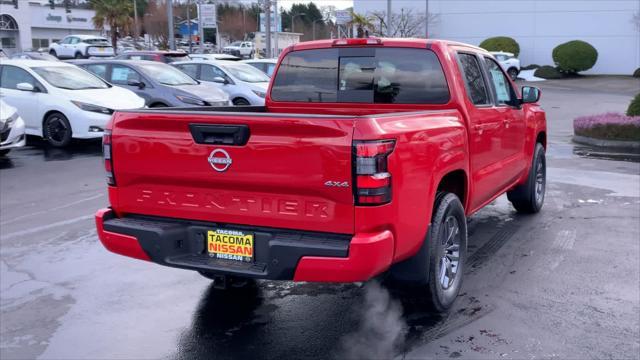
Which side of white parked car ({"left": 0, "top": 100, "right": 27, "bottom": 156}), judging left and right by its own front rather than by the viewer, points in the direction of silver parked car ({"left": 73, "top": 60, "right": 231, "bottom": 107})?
left

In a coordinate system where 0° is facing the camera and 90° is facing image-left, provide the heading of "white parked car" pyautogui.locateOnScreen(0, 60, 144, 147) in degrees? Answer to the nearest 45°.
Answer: approximately 315°

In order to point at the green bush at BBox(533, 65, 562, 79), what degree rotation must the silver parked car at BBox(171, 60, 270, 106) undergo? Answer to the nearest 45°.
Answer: approximately 90° to its left

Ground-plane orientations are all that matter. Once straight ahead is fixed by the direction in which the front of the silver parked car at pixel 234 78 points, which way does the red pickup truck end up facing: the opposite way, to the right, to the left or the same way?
to the left

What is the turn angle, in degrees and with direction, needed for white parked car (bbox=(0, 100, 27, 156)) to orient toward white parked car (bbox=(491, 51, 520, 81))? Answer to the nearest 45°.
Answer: approximately 90° to its left

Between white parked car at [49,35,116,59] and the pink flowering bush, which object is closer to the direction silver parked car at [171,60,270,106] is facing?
the pink flowering bush

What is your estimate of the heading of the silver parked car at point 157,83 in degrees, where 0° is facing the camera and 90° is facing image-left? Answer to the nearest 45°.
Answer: approximately 315°

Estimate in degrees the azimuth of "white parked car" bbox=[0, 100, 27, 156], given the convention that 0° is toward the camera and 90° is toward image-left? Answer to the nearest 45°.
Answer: approximately 315°

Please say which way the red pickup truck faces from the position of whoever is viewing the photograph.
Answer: facing away from the viewer and to the right of the viewer

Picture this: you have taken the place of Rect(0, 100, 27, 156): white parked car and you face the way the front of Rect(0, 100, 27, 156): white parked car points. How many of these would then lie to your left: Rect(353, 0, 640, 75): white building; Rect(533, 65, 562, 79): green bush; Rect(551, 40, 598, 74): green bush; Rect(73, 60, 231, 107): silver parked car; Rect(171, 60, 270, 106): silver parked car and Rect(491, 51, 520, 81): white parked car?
6

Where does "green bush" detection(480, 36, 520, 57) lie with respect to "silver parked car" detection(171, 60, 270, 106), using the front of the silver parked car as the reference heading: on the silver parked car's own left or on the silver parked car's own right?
on the silver parked car's own left

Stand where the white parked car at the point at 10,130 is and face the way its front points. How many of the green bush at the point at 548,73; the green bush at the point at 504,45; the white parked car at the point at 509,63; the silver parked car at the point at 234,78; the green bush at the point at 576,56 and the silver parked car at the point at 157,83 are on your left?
6

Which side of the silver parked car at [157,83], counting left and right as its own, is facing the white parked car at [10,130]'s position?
right
